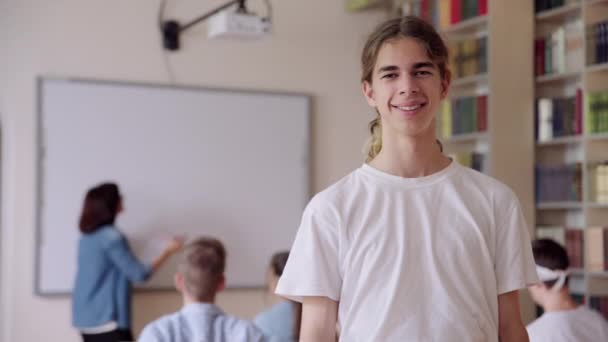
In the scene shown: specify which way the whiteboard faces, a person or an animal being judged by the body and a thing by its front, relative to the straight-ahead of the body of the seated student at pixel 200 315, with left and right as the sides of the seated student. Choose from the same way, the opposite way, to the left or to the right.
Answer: the opposite way

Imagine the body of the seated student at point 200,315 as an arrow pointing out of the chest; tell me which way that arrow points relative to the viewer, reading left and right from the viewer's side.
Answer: facing away from the viewer

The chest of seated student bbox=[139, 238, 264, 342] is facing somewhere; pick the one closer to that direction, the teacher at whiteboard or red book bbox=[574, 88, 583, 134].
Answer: the teacher at whiteboard

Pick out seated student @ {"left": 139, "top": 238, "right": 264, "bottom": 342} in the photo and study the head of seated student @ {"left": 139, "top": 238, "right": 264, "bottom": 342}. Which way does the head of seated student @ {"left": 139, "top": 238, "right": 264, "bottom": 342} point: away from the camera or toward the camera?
away from the camera

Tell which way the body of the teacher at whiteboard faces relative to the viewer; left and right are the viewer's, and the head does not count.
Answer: facing away from the viewer and to the right of the viewer

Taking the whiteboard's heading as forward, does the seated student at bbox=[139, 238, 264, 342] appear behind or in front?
in front

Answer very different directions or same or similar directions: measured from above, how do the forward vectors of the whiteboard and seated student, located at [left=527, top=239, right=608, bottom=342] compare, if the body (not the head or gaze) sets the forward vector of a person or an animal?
very different directions

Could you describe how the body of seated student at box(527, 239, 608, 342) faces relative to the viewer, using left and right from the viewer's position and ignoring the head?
facing away from the viewer and to the left of the viewer

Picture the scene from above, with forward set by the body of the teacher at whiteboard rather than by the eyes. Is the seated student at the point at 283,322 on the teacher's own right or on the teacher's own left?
on the teacher's own right

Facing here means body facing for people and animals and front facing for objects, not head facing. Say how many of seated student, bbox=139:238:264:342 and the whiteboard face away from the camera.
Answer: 1
